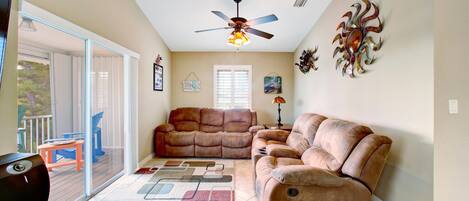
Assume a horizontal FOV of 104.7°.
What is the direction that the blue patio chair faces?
to the viewer's left

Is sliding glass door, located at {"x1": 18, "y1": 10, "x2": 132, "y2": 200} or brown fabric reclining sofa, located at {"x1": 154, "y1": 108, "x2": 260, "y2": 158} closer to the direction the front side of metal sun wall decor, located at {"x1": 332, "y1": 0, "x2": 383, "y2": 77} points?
the sliding glass door

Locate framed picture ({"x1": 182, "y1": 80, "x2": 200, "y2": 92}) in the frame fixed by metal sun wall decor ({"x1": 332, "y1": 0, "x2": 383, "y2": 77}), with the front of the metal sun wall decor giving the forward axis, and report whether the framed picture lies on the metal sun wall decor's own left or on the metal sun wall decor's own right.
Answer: on the metal sun wall decor's own right

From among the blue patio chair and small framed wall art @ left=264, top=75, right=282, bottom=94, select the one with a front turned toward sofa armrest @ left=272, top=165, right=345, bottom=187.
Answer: the small framed wall art

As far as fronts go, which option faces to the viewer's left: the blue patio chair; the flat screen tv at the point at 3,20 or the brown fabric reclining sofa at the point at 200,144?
the blue patio chair

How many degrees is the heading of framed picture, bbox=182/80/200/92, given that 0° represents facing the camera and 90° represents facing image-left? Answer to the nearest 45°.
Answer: approximately 0°

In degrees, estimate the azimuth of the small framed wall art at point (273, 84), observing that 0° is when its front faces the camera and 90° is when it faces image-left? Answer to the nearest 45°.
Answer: approximately 0°
